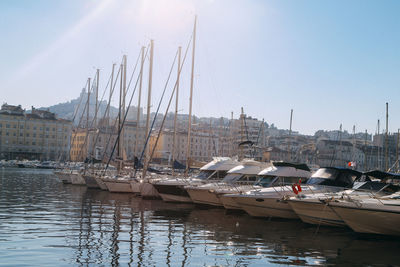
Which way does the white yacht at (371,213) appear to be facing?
to the viewer's left

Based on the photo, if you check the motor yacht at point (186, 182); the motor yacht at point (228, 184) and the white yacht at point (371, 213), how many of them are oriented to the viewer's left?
3

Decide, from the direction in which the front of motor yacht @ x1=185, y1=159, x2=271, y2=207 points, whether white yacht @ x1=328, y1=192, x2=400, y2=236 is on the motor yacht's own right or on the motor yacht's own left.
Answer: on the motor yacht's own left

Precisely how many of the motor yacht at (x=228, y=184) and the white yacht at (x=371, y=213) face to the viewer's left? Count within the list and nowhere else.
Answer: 2

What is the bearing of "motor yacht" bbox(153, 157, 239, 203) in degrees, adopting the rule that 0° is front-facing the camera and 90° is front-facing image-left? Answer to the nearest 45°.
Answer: approximately 90°

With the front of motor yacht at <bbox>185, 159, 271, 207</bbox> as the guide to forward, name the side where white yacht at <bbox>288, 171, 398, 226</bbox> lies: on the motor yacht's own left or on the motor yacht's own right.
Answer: on the motor yacht's own left

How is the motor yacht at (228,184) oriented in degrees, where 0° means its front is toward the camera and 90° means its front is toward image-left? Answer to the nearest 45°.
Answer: approximately 90°

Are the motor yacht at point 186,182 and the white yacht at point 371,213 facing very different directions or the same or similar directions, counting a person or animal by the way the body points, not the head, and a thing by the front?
same or similar directions

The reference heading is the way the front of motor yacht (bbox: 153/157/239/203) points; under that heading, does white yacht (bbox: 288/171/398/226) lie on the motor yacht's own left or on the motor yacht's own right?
on the motor yacht's own left

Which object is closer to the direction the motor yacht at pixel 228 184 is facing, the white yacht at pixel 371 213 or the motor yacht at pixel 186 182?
the motor yacht

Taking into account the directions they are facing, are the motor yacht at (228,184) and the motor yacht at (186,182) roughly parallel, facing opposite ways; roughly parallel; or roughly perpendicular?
roughly parallel

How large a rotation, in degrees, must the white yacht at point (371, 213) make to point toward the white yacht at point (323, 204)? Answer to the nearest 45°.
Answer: approximately 45° to its right

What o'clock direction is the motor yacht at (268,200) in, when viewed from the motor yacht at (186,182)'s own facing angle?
the motor yacht at (268,200) is roughly at 8 o'clock from the motor yacht at (186,182).
